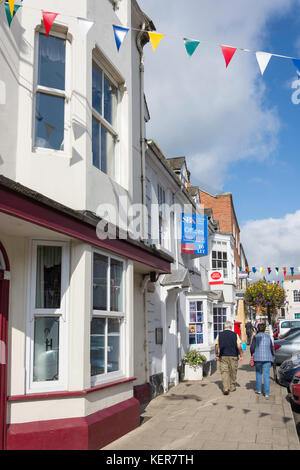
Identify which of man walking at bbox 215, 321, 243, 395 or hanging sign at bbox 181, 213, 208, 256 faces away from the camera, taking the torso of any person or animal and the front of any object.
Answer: the man walking

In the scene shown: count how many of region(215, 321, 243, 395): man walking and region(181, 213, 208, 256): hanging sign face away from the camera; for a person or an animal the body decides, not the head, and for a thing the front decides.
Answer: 1

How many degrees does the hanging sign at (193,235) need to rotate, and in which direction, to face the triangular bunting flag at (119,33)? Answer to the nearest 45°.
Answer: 0° — it already faces it

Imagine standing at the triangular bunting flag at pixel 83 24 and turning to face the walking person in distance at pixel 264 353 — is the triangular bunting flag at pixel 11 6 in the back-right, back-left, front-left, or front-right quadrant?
back-left

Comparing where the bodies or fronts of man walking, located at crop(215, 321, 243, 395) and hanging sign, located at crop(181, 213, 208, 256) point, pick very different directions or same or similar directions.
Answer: very different directions

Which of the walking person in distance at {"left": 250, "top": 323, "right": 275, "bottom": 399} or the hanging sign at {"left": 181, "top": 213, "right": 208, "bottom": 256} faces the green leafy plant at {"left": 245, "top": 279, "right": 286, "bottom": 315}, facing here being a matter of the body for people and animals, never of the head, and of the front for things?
the walking person in distance

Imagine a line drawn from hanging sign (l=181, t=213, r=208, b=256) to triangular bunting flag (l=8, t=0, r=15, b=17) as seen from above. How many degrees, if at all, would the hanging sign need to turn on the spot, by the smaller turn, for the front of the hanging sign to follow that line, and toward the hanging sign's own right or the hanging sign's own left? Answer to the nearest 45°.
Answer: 0° — it already faces it

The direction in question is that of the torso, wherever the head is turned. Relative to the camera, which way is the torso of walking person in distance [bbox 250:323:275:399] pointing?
away from the camera

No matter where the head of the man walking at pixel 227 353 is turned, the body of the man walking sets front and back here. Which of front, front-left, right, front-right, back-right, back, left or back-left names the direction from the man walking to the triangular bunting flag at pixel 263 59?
back

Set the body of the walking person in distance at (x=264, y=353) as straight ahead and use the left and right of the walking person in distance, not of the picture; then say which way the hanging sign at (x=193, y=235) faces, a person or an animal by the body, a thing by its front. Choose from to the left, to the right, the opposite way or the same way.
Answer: the opposite way

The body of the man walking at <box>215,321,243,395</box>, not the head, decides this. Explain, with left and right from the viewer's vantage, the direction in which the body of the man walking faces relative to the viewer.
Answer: facing away from the viewer

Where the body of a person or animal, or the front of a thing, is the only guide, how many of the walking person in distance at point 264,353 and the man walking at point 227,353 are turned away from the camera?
2

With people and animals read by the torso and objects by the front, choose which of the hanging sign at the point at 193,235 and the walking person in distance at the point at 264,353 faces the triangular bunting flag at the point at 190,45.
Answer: the hanging sign
